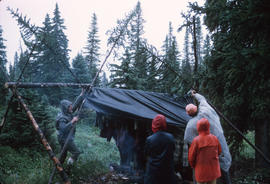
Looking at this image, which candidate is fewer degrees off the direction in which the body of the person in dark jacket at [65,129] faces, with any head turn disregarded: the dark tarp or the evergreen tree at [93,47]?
the dark tarp

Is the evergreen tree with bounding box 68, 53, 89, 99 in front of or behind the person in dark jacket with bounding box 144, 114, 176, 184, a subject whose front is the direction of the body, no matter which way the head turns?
in front

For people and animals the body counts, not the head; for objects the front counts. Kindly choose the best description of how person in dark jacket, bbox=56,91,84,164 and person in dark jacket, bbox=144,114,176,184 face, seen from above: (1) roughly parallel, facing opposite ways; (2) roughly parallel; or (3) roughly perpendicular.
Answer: roughly perpendicular

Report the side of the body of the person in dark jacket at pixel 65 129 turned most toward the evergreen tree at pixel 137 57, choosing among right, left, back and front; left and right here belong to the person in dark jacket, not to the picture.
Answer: left

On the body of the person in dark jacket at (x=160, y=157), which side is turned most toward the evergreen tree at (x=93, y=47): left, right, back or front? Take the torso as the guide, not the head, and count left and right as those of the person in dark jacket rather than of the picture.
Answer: front

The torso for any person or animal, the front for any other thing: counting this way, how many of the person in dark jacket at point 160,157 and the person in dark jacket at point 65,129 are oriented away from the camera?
1

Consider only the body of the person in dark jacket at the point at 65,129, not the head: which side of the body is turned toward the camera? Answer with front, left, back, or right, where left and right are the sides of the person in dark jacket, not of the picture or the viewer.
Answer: right

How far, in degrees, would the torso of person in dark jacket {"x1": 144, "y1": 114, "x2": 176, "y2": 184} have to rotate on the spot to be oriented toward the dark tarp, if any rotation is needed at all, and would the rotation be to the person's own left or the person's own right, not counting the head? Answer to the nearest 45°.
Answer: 0° — they already face it

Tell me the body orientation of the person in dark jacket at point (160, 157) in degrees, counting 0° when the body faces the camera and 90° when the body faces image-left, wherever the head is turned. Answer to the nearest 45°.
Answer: approximately 180°

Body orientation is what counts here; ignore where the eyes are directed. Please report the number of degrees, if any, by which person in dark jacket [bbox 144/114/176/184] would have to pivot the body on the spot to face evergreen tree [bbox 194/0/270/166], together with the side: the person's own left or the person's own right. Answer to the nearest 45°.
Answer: approximately 90° to the person's own right

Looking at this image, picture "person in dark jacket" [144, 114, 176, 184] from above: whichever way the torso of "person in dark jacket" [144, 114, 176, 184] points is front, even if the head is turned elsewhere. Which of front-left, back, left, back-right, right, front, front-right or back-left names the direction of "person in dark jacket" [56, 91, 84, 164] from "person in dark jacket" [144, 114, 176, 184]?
front-left
